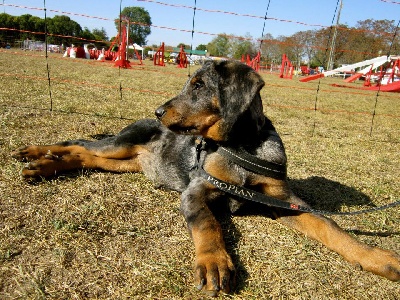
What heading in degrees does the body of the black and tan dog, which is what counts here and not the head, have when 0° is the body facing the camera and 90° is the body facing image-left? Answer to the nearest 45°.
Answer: approximately 315°
